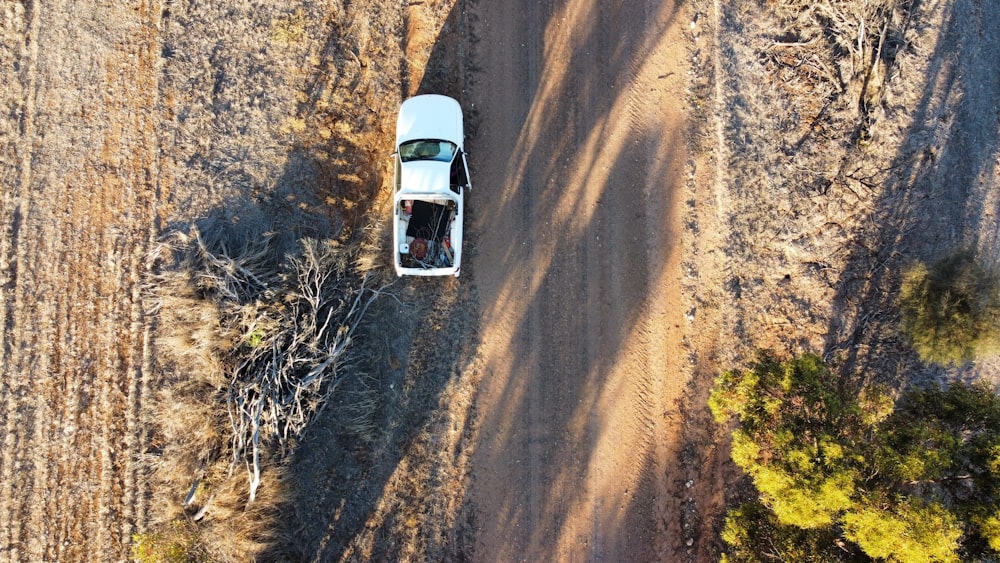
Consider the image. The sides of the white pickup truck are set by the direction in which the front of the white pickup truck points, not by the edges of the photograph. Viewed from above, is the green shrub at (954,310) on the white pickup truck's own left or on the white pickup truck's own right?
on the white pickup truck's own right

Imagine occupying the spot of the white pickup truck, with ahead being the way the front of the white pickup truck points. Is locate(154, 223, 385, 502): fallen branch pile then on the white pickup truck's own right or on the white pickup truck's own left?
on the white pickup truck's own left

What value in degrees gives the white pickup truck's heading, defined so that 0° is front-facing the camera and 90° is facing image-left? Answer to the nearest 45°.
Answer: approximately 180°

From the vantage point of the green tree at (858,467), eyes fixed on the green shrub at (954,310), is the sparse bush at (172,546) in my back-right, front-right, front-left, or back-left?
back-left

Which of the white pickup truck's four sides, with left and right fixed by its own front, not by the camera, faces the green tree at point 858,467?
right

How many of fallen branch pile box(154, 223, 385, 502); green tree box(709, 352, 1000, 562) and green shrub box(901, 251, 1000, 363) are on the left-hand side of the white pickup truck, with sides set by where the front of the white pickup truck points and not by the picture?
1
